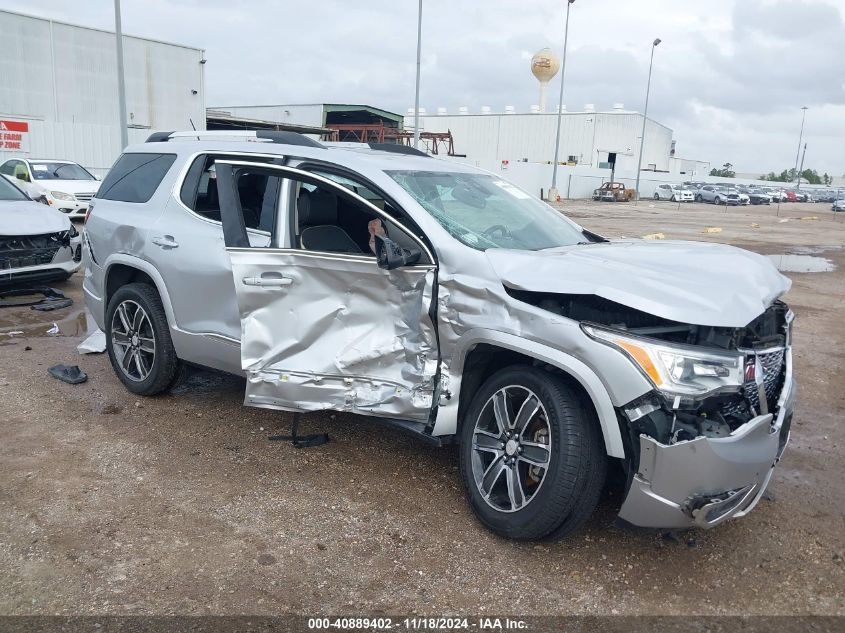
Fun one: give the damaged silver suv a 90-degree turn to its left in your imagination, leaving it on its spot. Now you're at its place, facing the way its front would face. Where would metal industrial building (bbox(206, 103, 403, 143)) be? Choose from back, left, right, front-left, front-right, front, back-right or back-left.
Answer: front-left

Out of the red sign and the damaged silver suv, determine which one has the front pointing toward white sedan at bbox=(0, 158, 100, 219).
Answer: the red sign

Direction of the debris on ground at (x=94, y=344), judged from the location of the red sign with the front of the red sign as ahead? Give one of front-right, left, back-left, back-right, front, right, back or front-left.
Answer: front

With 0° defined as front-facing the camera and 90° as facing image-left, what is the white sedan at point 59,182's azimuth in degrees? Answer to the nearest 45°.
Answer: approximately 315°

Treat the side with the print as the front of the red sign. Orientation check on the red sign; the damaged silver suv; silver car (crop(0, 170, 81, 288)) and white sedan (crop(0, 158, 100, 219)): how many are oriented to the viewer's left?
0

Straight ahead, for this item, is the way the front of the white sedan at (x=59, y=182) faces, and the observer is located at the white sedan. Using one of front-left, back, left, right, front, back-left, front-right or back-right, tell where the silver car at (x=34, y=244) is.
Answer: front-right

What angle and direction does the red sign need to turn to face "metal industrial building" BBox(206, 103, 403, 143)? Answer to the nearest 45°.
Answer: approximately 135° to its left

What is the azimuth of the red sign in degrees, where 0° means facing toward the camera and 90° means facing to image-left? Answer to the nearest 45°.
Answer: approximately 0°

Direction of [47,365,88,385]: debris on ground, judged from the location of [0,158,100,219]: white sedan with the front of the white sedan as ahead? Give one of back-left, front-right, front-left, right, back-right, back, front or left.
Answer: front-right

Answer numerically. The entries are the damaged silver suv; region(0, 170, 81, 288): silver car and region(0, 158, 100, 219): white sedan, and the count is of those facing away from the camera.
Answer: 0

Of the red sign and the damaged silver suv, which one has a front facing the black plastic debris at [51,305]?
the red sign

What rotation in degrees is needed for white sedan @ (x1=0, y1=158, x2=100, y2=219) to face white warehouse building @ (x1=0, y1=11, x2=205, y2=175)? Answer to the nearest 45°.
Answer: approximately 135° to its left

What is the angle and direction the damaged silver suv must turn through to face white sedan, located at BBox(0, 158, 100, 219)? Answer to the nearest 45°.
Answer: approximately 180°

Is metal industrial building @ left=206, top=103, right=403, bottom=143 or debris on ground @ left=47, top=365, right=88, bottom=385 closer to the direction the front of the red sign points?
the debris on ground

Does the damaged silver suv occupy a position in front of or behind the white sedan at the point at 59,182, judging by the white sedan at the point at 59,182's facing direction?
in front

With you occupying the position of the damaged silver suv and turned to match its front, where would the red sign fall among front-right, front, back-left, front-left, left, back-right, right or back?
back

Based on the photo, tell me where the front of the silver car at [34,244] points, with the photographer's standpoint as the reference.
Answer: facing the viewer and to the right of the viewer

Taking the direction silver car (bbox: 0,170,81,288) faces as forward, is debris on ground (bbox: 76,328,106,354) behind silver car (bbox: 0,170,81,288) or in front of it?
in front
